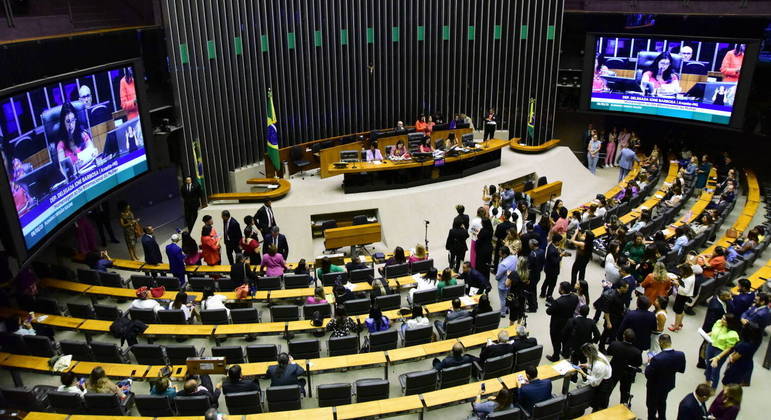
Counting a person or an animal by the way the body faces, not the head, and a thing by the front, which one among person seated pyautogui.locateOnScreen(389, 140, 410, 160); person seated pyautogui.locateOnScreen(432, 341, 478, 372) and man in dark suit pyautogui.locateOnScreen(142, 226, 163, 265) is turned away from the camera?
person seated pyautogui.locateOnScreen(432, 341, 478, 372)

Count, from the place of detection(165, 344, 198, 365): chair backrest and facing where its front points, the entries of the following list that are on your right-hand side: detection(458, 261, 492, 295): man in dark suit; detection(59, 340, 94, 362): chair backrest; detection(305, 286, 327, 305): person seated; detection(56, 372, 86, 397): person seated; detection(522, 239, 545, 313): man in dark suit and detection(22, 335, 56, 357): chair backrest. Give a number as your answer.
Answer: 3

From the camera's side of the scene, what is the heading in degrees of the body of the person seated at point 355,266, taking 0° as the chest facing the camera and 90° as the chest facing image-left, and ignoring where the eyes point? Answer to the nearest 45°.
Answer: approximately 180°

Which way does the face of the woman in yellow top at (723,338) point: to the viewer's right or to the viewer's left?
to the viewer's left

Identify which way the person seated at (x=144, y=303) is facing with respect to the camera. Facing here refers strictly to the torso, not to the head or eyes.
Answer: away from the camera

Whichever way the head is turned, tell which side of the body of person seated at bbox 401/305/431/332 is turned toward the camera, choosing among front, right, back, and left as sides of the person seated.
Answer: back

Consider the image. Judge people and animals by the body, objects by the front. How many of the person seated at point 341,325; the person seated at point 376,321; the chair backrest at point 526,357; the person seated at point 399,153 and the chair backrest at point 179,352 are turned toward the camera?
1

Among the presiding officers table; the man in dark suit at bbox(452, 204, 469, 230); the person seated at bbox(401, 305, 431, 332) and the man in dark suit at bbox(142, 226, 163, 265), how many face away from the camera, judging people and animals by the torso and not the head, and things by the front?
2

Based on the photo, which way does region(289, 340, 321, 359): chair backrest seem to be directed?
away from the camera

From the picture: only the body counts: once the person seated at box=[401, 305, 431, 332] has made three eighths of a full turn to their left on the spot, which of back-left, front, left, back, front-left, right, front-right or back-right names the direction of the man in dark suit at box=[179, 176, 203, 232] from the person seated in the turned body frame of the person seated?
right

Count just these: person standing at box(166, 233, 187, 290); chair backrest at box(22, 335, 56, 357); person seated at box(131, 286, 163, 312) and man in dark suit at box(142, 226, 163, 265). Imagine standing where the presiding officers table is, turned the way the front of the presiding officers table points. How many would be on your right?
4

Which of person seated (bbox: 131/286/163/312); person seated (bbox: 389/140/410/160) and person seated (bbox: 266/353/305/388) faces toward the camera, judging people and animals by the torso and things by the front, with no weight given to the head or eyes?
person seated (bbox: 389/140/410/160)

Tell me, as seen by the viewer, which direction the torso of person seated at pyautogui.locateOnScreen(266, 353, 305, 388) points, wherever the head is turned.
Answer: away from the camera

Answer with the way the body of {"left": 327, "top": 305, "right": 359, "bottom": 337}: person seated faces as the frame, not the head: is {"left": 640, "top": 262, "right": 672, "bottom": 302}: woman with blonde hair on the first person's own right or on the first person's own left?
on the first person's own right

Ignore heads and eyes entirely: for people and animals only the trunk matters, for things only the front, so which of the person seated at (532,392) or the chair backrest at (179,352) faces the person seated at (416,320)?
the person seated at (532,392)

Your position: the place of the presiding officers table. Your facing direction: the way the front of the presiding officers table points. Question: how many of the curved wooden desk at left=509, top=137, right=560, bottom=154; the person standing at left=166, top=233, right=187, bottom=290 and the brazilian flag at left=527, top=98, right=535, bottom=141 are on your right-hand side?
1

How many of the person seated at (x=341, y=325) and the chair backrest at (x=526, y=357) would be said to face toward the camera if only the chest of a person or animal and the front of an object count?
0

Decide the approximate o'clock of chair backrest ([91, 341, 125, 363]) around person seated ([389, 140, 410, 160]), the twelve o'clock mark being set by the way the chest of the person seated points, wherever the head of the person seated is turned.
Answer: The chair backrest is roughly at 1 o'clock from the person seated.
